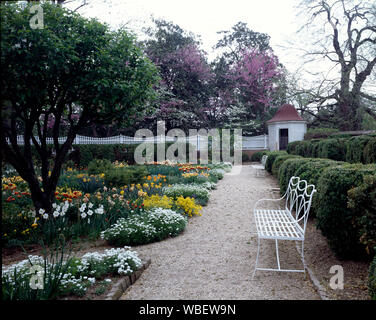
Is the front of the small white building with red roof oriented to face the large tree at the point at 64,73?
yes

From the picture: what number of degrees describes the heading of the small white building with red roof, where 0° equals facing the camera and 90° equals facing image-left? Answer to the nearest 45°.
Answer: approximately 0°

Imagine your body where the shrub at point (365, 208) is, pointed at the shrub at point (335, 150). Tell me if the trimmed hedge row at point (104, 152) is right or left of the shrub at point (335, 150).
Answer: left

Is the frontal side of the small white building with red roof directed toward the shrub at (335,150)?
yes

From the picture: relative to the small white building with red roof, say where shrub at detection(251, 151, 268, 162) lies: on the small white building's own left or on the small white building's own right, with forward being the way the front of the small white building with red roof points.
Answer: on the small white building's own right

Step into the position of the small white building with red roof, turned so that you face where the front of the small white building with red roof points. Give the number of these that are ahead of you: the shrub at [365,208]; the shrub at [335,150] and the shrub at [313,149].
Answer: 3

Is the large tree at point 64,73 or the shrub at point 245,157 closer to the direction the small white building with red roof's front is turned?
the large tree

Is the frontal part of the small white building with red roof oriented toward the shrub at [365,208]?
yes
